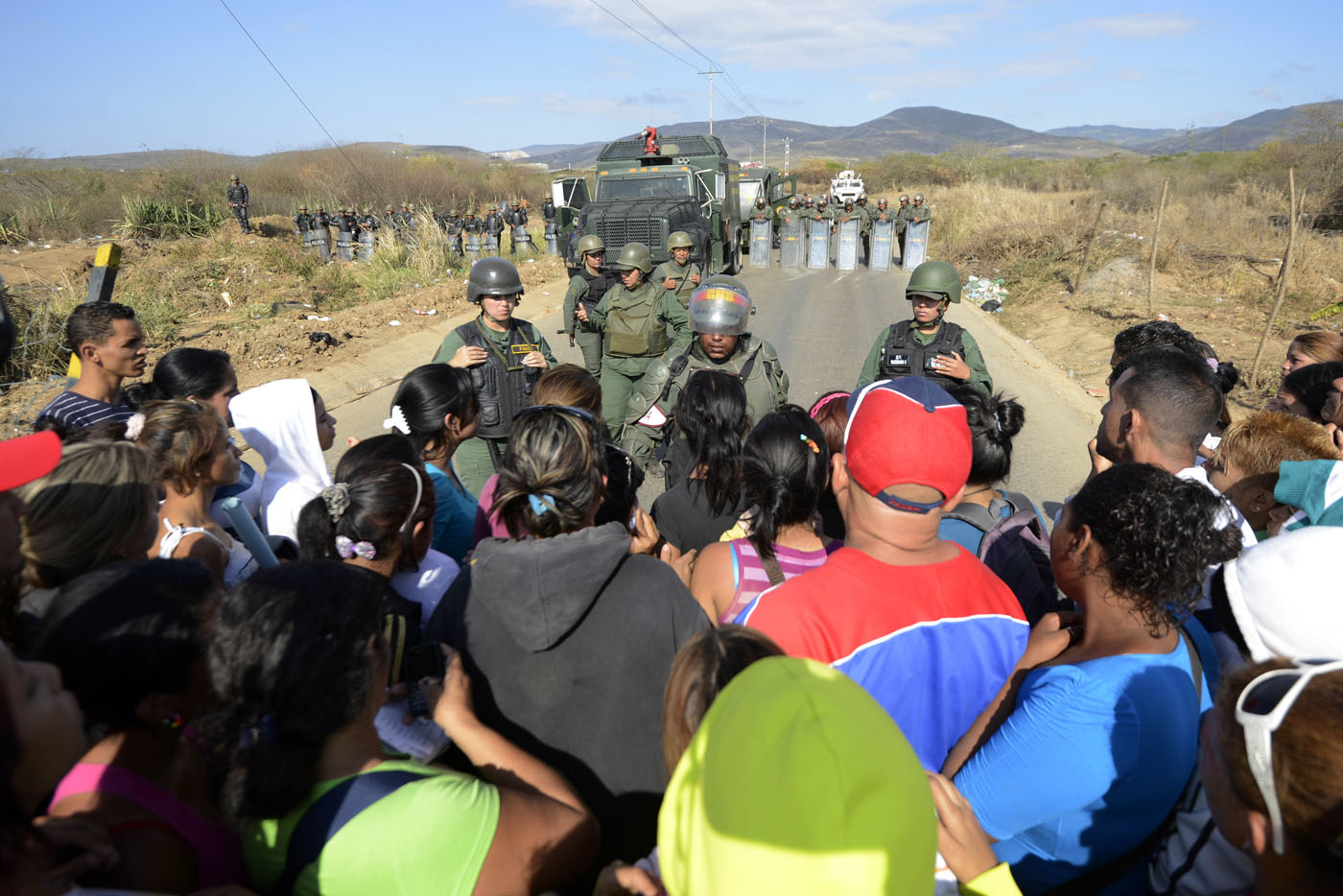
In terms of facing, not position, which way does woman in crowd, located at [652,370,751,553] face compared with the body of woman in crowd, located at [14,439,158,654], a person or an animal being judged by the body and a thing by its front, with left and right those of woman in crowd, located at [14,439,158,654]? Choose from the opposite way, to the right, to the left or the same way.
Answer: the same way

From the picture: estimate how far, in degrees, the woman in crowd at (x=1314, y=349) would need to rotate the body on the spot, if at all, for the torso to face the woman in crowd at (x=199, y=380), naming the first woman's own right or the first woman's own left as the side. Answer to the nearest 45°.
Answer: approximately 45° to the first woman's own left

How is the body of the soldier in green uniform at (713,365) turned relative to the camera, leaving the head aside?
toward the camera

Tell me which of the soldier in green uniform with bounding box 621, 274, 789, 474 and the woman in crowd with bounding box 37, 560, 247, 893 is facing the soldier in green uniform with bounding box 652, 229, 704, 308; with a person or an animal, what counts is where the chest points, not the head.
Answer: the woman in crowd

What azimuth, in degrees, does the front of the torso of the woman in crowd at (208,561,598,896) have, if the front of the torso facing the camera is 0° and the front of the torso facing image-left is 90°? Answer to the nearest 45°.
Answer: approximately 225°

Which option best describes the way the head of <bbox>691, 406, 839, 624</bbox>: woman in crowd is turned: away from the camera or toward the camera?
away from the camera

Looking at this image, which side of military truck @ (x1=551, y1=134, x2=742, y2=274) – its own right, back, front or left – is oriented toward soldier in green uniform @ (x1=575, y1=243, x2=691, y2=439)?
front

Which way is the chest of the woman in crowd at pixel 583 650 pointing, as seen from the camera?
away from the camera

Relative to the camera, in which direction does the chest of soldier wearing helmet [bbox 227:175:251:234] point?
toward the camera

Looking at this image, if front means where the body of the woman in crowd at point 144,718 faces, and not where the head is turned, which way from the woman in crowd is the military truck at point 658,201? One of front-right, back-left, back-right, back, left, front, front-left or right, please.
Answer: front

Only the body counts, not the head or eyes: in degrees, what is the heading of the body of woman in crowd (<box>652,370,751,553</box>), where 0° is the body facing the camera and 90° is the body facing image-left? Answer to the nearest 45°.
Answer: approximately 180°

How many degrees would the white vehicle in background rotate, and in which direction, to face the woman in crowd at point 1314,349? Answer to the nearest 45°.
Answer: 0° — it already faces them

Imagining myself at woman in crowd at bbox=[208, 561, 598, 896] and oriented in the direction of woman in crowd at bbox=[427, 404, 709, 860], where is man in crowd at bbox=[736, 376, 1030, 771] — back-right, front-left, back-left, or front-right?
front-right

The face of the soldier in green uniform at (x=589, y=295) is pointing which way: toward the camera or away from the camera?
toward the camera

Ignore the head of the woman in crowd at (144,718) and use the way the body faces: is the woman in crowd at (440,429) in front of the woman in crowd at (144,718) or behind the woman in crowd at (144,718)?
in front

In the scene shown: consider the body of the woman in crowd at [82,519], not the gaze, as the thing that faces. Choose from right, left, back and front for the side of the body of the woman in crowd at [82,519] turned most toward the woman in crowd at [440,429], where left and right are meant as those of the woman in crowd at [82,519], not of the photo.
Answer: front

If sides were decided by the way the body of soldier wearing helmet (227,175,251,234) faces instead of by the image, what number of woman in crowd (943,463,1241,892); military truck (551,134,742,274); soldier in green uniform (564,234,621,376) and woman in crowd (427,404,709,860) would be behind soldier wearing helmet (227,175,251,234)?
0

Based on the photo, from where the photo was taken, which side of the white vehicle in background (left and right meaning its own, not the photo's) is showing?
front
